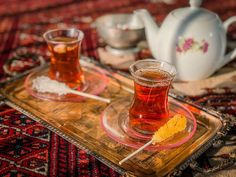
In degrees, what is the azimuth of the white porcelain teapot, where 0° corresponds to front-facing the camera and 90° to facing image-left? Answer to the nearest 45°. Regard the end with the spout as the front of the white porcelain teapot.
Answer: approximately 90°
